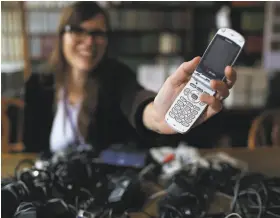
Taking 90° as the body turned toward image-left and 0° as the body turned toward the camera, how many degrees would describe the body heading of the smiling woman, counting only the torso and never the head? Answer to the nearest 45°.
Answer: approximately 0°
